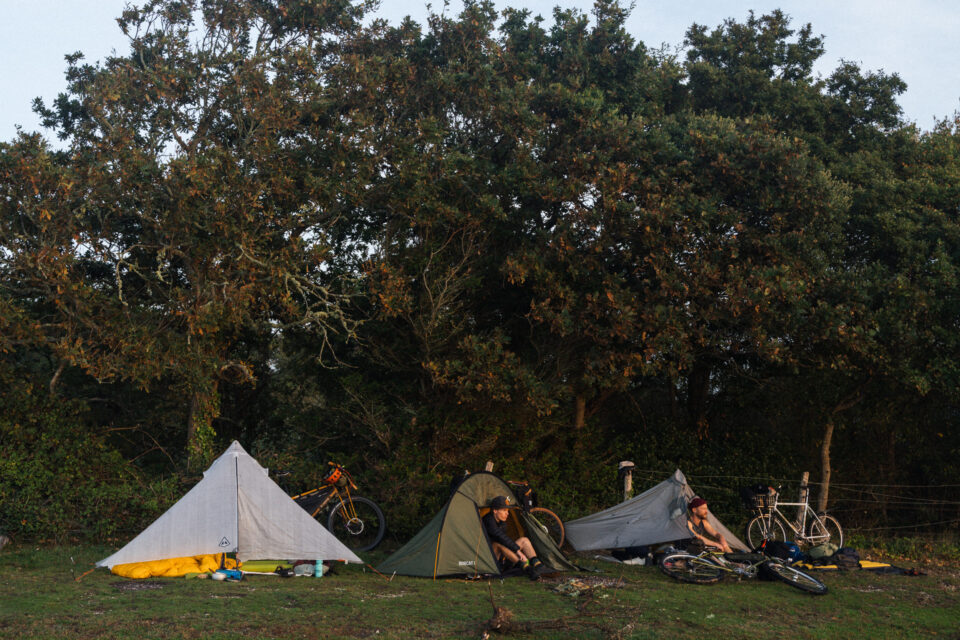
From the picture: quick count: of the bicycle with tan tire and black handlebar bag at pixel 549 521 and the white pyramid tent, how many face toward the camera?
1

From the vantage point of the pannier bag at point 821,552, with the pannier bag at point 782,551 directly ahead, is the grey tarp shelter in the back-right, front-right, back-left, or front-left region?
front-right

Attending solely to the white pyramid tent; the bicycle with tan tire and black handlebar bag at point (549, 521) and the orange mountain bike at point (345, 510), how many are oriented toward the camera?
1

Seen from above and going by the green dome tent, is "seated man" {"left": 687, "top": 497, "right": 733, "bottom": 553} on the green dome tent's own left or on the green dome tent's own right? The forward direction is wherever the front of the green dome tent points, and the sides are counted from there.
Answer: on the green dome tent's own left

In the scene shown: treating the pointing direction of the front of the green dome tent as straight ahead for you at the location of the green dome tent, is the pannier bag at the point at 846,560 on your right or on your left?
on your left

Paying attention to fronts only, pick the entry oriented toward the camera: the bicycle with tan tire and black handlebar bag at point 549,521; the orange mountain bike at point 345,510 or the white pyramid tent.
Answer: the white pyramid tent

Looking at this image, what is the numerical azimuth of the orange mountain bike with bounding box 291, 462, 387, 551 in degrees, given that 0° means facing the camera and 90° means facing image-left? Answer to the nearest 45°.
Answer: approximately 270°

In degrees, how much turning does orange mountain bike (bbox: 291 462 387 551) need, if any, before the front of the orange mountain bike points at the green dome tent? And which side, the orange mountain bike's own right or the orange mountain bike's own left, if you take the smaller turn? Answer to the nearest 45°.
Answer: approximately 45° to the orange mountain bike's own right

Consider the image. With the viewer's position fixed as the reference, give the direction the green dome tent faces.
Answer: facing the viewer and to the right of the viewer

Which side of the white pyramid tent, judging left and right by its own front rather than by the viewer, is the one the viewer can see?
front

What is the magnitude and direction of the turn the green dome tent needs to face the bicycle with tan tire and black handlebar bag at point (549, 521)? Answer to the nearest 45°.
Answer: approximately 90° to its left

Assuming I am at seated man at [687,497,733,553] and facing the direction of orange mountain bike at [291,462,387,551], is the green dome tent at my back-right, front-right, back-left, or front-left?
front-left

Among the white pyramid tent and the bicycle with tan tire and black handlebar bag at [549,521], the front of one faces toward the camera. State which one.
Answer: the white pyramid tent

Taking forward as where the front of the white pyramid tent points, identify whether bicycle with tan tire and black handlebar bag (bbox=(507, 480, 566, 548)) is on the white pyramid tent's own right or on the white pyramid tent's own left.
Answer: on the white pyramid tent's own left
